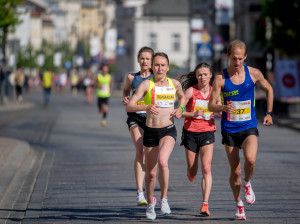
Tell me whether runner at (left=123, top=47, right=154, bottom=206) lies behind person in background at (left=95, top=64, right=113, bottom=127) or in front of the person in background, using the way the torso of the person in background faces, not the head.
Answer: in front

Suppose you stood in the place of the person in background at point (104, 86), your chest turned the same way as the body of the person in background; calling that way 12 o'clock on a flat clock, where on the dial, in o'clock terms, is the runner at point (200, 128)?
The runner is roughly at 12 o'clock from the person in background.

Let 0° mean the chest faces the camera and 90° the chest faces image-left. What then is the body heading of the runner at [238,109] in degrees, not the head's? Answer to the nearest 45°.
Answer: approximately 0°

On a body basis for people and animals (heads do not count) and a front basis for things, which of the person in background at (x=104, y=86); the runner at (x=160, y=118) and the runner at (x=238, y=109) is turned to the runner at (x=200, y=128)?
the person in background

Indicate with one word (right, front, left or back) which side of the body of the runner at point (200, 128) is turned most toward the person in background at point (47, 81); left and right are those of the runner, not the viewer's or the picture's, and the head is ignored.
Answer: back

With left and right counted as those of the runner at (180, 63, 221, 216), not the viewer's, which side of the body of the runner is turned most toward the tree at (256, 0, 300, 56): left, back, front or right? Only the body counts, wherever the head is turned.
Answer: back

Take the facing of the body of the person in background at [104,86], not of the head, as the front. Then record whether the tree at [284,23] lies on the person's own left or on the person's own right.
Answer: on the person's own left

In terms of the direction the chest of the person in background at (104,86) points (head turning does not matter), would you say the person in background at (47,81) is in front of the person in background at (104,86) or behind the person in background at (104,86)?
behind
